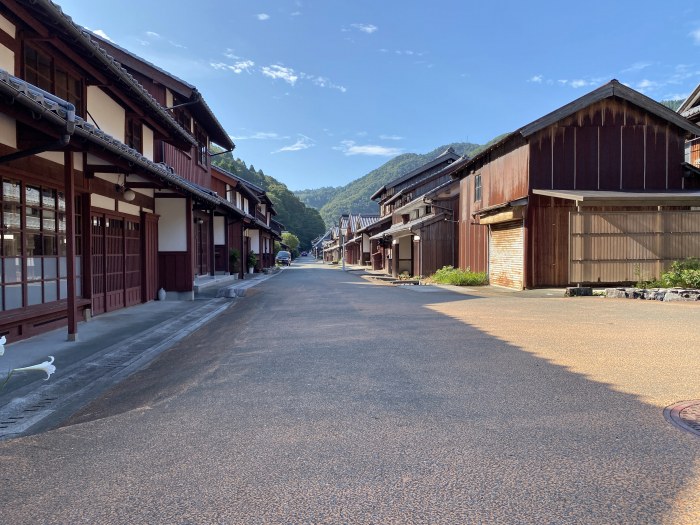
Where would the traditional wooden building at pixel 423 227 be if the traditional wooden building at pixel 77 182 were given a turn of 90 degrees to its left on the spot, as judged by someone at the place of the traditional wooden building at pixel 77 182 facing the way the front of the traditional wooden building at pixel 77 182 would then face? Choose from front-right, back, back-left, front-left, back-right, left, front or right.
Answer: front

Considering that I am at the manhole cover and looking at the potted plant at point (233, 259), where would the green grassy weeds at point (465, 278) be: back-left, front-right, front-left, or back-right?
front-right

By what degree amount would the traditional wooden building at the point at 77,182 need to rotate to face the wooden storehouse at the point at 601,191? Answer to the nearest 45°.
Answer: approximately 45° to its left

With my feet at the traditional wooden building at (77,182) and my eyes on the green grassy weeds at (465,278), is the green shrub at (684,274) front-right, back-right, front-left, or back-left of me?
front-right

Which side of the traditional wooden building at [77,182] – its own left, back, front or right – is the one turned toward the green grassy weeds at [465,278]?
left

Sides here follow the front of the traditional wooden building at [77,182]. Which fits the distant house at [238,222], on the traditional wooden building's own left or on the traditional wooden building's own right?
on the traditional wooden building's own left

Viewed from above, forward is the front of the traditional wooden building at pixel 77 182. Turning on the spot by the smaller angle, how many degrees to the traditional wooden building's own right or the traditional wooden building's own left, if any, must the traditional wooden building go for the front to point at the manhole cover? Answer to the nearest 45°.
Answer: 0° — it already faces it

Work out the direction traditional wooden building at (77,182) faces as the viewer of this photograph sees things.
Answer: facing the viewer and to the right of the viewer

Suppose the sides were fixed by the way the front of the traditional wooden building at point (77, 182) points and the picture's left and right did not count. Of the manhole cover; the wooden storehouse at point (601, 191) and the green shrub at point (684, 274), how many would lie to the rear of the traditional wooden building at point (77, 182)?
0

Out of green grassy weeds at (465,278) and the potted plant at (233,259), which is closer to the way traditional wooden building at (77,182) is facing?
the green grassy weeds

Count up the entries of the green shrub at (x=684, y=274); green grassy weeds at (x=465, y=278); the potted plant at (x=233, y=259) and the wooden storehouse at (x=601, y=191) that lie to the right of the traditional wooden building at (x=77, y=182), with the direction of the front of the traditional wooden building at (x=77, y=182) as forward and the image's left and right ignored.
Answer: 0

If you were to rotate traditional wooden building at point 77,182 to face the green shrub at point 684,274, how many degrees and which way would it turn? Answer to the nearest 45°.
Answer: approximately 45° to its left

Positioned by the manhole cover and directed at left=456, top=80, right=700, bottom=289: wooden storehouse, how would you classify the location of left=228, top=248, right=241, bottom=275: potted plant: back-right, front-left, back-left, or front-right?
front-left

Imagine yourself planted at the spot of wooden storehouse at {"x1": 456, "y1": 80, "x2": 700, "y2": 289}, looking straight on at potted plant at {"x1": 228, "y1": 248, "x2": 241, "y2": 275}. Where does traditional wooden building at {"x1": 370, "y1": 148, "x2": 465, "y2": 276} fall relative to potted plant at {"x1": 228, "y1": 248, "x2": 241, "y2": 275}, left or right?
right
